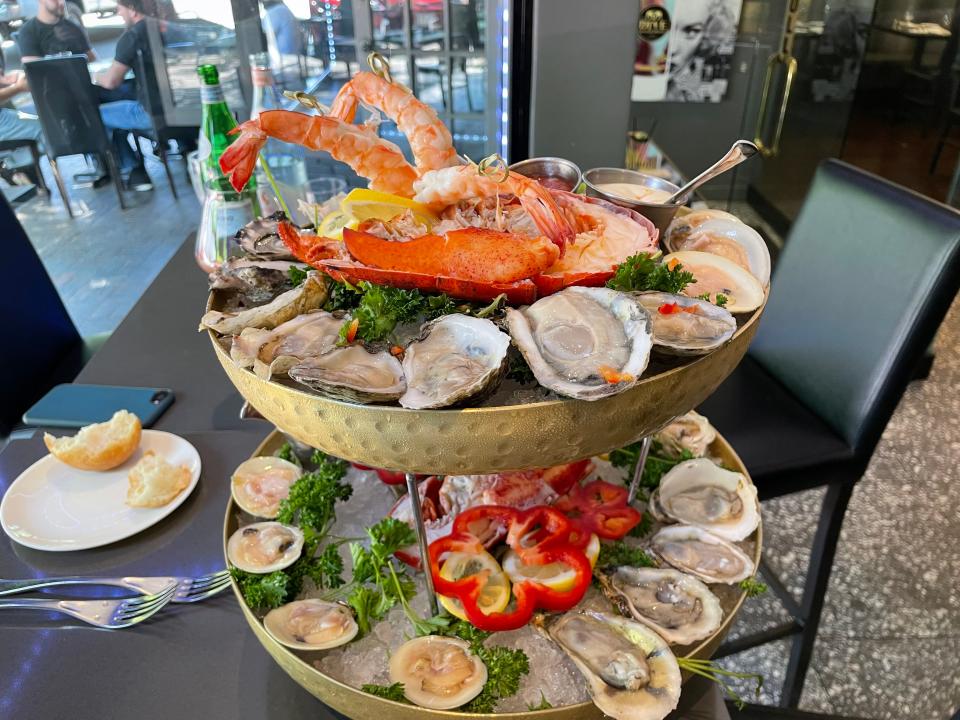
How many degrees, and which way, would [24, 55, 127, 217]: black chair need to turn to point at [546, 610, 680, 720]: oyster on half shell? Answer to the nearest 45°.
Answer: approximately 180°

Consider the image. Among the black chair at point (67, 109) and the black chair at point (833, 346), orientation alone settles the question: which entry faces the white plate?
the black chair at point (833, 346)

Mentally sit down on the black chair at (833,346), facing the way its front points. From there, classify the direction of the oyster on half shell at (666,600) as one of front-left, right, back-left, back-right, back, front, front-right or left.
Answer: front-left

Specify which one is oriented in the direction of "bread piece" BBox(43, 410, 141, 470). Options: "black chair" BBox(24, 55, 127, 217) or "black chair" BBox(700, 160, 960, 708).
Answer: "black chair" BBox(700, 160, 960, 708)

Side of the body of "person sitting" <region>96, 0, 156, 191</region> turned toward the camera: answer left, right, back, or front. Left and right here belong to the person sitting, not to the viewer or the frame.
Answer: left

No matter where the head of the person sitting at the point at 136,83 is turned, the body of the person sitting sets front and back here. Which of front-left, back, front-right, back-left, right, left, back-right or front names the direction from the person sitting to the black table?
left

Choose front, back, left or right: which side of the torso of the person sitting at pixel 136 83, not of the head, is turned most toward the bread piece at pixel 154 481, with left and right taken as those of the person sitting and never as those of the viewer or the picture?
left

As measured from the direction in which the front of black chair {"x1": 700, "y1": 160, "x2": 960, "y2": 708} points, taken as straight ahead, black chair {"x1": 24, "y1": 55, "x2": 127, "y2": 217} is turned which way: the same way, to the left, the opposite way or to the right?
to the right

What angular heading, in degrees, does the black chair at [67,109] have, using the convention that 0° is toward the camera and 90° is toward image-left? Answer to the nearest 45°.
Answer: approximately 180°

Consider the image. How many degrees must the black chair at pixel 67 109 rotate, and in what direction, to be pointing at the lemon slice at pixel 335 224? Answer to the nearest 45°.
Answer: approximately 180°

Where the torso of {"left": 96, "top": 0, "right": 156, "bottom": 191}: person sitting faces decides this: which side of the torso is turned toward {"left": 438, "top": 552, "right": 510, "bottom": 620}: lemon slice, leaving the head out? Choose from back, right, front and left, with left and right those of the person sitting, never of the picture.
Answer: left

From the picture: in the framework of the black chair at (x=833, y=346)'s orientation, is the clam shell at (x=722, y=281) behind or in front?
in front

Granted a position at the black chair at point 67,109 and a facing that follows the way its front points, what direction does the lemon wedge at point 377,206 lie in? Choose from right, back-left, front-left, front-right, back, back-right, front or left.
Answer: back

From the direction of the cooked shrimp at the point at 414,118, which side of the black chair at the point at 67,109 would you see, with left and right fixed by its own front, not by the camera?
back

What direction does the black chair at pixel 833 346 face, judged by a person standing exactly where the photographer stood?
facing the viewer and to the left of the viewer

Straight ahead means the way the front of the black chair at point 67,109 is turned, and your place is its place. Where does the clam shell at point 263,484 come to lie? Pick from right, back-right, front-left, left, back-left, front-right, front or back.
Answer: back

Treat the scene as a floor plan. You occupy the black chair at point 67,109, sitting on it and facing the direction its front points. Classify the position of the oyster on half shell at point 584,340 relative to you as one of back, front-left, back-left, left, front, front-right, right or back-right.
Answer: back
